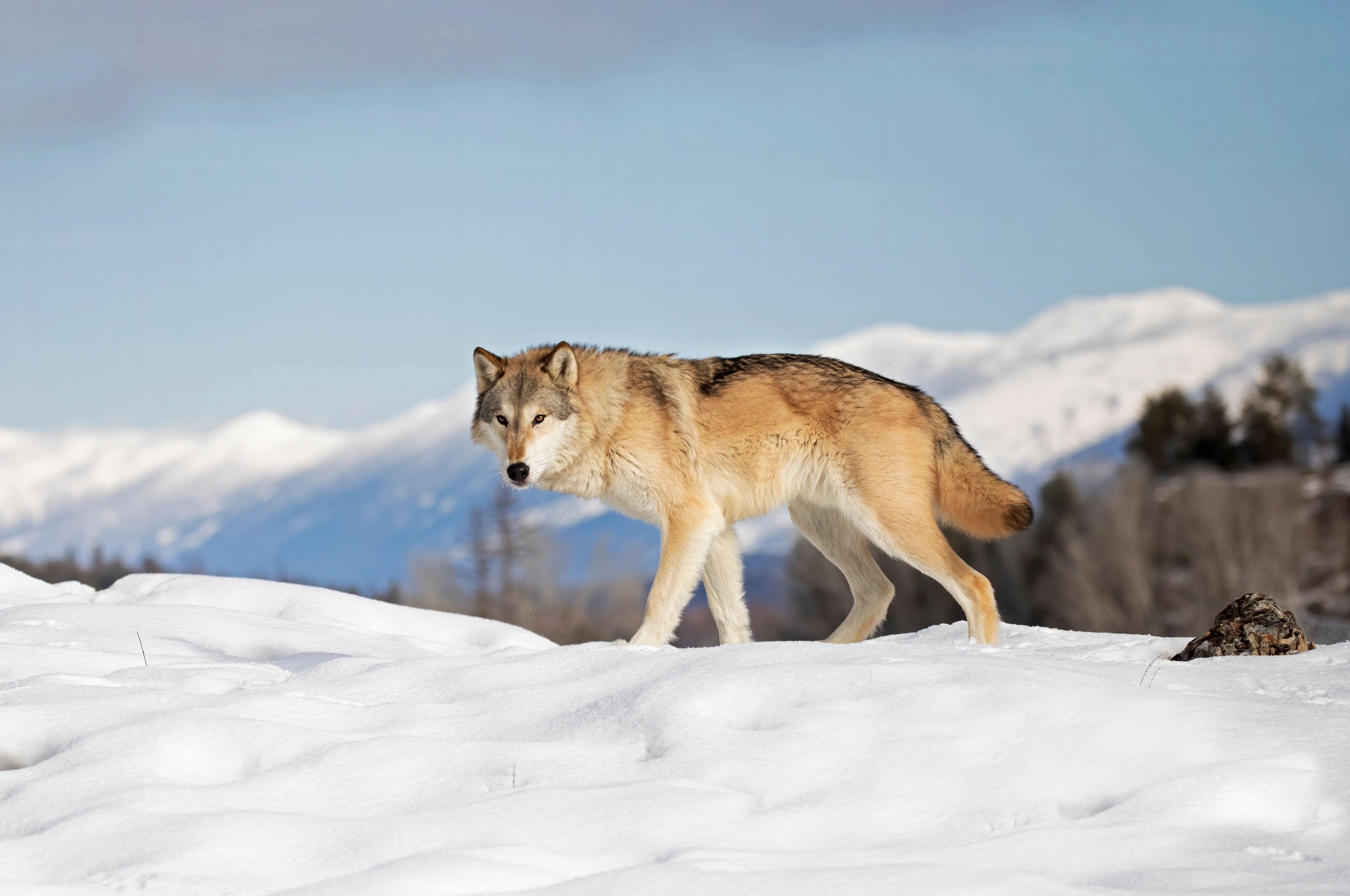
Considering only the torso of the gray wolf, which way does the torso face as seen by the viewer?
to the viewer's left

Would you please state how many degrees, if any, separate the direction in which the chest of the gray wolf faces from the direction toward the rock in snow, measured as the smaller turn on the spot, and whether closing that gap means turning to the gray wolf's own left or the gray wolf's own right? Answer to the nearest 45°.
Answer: approximately 180°
